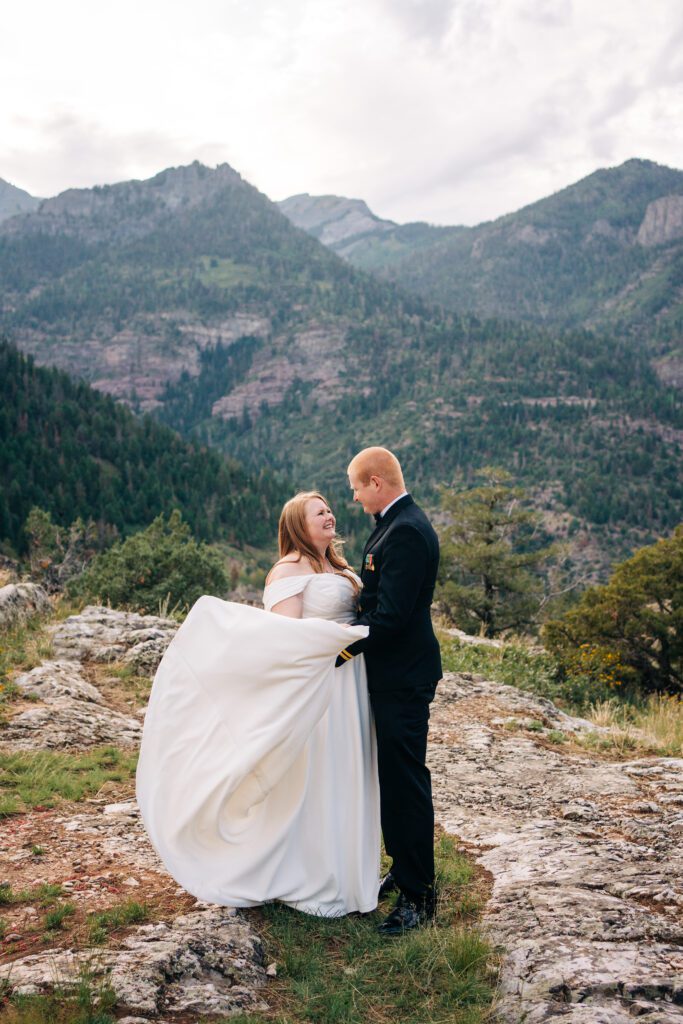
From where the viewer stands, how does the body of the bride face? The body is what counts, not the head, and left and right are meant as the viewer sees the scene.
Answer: facing the viewer and to the right of the viewer

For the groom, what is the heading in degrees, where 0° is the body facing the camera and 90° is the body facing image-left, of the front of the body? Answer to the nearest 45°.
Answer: approximately 90°

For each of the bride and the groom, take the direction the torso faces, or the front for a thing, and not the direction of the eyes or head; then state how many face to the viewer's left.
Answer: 1

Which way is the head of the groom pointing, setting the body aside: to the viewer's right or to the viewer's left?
to the viewer's left

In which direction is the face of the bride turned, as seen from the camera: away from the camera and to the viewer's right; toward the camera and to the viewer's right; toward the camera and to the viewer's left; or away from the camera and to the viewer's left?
toward the camera and to the viewer's right

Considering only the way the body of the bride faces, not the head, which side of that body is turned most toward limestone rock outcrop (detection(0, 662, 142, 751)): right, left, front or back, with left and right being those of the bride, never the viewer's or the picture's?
back
